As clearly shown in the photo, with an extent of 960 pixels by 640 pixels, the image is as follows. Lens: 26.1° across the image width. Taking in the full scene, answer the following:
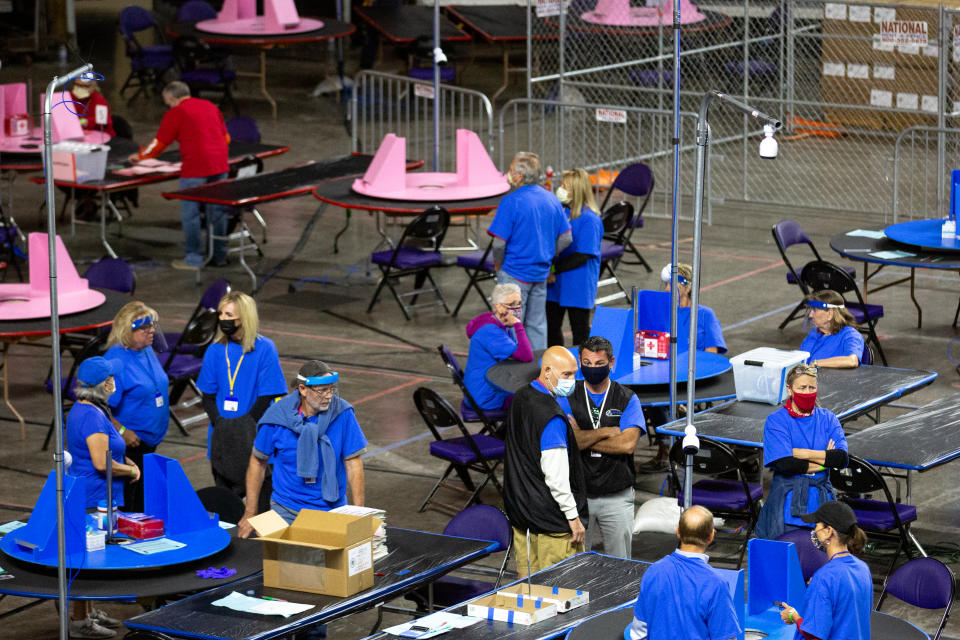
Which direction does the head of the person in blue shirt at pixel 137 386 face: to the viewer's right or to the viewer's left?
to the viewer's right

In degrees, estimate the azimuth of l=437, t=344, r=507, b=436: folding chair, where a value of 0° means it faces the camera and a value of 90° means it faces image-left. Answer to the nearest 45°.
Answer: approximately 270°

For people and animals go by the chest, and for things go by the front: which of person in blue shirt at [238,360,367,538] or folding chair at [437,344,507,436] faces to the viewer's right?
the folding chair

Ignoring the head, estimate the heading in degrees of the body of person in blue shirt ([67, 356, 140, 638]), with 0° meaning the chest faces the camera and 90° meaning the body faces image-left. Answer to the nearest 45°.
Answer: approximately 270°

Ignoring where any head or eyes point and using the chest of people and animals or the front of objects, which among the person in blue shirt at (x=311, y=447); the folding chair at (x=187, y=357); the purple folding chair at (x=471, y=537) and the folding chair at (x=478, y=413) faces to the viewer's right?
the folding chair at (x=478, y=413)

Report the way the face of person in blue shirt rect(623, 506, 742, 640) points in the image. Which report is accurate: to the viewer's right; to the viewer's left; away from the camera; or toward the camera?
away from the camera

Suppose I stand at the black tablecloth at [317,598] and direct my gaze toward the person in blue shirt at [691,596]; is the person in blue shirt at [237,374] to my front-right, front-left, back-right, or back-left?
back-left

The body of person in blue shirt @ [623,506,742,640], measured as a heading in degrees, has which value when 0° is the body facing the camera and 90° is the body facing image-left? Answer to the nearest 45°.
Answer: approximately 180°

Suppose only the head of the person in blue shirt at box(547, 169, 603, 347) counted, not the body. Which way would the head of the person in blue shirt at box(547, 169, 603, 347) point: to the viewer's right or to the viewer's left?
to the viewer's left

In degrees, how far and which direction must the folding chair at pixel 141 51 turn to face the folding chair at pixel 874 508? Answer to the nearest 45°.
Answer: approximately 45° to its right
